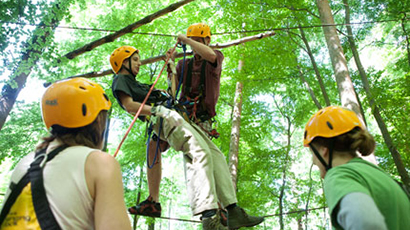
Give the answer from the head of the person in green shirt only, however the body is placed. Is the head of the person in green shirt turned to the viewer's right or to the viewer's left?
to the viewer's left

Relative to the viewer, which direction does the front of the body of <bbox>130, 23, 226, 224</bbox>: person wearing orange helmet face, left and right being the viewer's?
facing the viewer and to the left of the viewer

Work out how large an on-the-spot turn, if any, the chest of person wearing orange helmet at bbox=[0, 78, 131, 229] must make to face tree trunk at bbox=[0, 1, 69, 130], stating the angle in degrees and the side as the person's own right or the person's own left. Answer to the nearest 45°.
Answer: approximately 45° to the person's own left

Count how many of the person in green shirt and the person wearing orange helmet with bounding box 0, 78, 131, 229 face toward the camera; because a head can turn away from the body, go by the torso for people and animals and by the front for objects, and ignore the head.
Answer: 0

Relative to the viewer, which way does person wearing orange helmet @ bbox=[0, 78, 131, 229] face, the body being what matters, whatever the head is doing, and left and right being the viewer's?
facing away from the viewer and to the right of the viewer

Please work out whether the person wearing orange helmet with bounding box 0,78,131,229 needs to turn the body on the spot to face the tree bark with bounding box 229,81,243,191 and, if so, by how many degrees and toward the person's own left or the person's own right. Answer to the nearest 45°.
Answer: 0° — they already face it

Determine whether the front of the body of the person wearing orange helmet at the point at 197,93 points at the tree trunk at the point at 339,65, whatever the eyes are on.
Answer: no

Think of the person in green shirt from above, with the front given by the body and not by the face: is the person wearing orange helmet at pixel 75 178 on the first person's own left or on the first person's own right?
on the first person's own left

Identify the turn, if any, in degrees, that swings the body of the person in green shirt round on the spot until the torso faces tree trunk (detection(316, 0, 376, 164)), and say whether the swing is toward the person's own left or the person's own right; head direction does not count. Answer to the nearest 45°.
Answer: approximately 45° to the person's own right

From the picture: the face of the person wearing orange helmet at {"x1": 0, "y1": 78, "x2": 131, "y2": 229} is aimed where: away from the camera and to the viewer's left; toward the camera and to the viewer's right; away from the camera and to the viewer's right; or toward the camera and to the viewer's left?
away from the camera and to the viewer's right

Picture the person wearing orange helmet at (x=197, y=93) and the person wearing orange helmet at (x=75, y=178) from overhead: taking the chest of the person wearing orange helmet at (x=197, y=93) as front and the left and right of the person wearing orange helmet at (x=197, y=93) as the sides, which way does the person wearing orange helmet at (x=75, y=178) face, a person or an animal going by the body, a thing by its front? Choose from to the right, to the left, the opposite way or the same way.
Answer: the opposite way

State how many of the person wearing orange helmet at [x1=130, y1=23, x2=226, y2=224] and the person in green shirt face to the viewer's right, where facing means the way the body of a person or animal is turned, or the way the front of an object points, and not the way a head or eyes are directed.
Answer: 0

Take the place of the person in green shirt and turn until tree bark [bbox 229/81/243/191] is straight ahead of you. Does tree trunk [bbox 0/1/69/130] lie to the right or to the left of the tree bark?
left

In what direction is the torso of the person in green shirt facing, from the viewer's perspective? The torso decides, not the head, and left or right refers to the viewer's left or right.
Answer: facing away from the viewer and to the left of the viewer

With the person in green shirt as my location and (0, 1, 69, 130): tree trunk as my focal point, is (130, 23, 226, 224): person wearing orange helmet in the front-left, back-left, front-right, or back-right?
front-right
